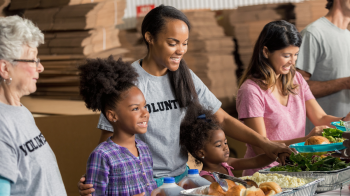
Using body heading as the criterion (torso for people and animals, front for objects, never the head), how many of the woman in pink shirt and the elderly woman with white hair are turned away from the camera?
0

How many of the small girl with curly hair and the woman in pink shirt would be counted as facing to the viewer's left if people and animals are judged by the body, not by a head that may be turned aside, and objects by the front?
0

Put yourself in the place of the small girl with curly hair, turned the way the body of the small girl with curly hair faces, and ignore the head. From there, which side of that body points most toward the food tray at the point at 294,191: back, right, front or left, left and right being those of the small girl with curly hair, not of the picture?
front

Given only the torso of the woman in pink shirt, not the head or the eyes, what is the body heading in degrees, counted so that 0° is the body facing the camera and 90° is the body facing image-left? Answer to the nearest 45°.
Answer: approximately 315°

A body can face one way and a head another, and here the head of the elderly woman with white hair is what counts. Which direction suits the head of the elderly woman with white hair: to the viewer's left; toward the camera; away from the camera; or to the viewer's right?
to the viewer's right

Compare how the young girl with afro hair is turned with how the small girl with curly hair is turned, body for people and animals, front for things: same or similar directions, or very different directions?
same or similar directions

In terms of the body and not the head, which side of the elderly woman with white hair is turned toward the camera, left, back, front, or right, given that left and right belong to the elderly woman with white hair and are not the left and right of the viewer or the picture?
right

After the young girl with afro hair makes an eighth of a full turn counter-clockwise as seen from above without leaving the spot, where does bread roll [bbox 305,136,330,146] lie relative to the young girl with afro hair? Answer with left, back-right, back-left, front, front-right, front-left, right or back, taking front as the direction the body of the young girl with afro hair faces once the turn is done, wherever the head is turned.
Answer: front

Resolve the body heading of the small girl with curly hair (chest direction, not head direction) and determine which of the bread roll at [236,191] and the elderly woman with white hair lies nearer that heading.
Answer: the bread roll

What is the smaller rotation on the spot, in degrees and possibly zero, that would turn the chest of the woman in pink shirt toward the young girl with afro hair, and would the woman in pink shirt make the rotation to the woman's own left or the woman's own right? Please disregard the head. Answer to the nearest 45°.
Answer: approximately 90° to the woman's own right

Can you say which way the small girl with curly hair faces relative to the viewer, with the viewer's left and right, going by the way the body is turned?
facing the viewer and to the right of the viewer

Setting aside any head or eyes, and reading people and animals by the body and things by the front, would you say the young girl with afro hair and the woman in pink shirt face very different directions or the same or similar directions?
same or similar directions
